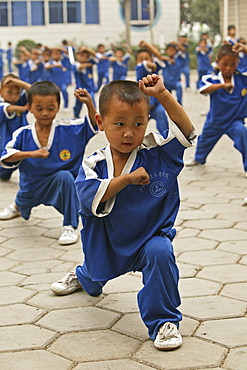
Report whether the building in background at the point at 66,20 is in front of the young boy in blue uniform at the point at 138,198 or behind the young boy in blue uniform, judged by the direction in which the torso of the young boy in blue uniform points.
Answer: behind

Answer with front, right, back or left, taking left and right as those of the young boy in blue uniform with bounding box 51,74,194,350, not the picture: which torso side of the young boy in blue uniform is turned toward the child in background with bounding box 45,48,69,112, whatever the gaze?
back

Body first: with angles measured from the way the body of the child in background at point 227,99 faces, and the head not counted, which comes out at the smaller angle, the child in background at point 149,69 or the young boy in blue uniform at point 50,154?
the young boy in blue uniform

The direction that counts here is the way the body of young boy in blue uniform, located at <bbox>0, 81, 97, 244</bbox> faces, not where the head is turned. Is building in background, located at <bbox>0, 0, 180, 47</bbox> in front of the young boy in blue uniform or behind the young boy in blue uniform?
behind

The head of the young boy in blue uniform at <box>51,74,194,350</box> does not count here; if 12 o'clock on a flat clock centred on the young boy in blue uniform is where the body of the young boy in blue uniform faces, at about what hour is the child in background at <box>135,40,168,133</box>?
The child in background is roughly at 6 o'clock from the young boy in blue uniform.

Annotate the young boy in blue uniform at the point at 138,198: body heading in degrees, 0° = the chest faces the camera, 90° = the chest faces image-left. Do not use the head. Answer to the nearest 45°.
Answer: approximately 0°

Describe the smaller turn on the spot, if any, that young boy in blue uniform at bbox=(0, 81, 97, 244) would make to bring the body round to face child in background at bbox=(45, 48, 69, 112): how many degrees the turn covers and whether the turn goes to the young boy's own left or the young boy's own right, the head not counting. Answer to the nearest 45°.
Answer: approximately 180°
